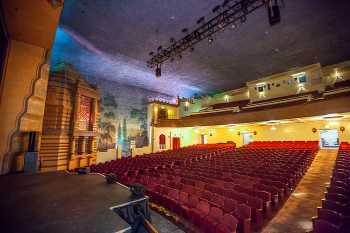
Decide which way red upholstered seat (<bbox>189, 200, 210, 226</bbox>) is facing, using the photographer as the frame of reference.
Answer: facing the viewer and to the left of the viewer

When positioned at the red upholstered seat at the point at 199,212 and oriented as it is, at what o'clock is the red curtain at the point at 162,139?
The red curtain is roughly at 4 o'clock from the red upholstered seat.

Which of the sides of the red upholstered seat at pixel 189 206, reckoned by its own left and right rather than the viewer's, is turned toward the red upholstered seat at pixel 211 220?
left

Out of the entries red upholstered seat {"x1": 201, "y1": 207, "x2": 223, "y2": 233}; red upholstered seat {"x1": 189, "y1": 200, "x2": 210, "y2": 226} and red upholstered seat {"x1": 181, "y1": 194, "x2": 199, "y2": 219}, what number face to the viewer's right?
0

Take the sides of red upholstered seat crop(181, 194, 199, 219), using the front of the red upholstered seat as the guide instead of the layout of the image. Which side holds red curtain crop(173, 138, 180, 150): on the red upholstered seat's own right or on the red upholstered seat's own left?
on the red upholstered seat's own right

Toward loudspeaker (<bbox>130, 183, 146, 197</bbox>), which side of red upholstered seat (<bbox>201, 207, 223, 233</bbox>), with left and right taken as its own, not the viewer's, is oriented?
front

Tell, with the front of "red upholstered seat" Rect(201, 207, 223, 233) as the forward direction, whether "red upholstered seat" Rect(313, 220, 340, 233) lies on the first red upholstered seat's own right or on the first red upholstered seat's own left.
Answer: on the first red upholstered seat's own left

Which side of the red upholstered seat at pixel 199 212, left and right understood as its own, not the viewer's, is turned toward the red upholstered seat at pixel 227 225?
left

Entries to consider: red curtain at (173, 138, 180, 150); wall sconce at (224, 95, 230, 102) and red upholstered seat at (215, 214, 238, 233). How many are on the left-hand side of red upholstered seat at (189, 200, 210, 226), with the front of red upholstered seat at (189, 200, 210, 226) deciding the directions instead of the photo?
1
